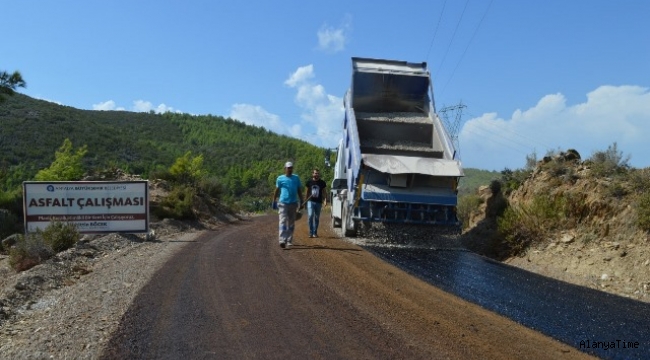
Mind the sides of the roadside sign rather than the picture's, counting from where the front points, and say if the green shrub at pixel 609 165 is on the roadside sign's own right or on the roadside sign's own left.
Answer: on the roadside sign's own left

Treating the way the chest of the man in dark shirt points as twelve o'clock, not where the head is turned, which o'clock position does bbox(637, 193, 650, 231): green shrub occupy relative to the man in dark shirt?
The green shrub is roughly at 10 o'clock from the man in dark shirt.

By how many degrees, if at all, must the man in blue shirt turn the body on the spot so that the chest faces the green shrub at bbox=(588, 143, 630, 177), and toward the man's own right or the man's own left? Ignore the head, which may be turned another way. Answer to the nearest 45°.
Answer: approximately 90° to the man's own left

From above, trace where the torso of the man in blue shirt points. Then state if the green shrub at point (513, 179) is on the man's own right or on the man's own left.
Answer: on the man's own left

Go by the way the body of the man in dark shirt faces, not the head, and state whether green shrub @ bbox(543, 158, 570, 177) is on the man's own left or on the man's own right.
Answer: on the man's own left

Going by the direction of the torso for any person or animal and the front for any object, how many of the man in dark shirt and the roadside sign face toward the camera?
2

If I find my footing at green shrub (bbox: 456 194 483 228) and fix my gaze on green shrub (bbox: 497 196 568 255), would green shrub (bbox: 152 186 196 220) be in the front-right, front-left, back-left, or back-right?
back-right

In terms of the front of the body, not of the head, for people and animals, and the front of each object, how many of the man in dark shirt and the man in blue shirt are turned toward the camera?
2

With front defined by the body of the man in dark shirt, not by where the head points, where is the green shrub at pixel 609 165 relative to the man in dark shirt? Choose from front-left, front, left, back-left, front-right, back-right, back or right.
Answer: left

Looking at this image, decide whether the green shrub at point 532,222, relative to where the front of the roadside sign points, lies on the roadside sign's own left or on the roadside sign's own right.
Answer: on the roadside sign's own left

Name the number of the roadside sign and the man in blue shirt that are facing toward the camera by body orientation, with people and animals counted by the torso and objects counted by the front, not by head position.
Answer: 2

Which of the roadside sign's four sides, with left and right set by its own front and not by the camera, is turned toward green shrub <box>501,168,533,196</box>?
left

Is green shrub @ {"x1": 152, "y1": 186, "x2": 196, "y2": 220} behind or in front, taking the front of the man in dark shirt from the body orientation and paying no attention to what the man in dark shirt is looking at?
behind

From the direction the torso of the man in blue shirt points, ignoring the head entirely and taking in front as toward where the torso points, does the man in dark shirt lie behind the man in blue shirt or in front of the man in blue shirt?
behind
